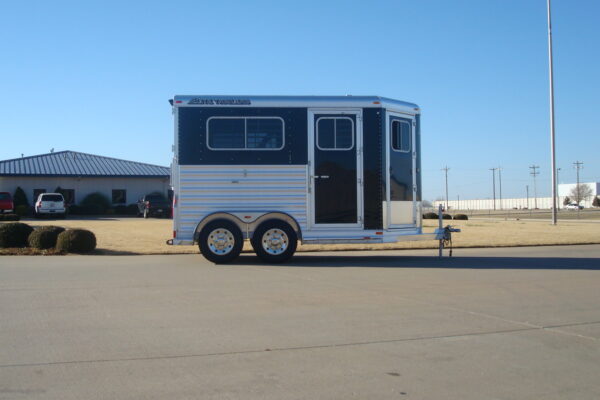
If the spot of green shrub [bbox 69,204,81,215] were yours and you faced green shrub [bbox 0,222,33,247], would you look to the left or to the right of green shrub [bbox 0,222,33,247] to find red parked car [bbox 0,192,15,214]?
right

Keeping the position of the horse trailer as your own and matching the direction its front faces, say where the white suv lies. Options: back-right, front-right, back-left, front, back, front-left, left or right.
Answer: back-left

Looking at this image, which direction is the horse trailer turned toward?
to the viewer's right

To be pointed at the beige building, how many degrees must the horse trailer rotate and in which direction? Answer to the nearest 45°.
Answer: approximately 135° to its left

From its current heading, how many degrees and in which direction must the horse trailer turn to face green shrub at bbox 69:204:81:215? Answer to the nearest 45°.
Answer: approximately 135° to its left

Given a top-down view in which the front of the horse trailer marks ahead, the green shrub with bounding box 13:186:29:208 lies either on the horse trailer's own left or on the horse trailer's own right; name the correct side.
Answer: on the horse trailer's own left
